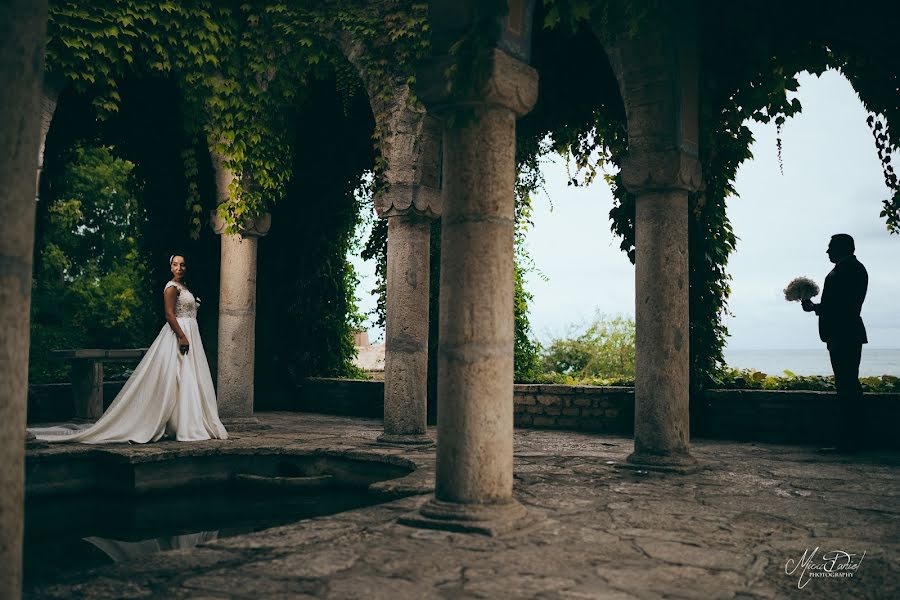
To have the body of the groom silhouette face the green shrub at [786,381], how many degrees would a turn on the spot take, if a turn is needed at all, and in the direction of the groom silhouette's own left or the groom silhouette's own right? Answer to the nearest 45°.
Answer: approximately 90° to the groom silhouette's own right

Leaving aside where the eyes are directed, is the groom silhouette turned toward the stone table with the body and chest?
yes

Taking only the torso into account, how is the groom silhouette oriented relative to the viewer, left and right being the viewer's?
facing to the left of the viewer

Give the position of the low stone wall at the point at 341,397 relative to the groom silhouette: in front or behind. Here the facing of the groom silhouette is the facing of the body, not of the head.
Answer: in front

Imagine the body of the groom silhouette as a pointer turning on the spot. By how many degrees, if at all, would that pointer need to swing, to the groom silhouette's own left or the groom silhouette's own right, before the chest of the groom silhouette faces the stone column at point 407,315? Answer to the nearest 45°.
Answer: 0° — they already face it

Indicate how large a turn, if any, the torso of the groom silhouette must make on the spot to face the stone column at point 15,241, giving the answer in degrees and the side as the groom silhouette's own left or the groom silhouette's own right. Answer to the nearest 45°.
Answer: approximately 90° to the groom silhouette's own left

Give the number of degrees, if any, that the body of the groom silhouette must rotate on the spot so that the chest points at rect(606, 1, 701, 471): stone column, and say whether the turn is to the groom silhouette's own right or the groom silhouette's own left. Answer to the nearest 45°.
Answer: approximately 45° to the groom silhouette's own left

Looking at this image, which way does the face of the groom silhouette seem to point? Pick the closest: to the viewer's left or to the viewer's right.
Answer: to the viewer's left

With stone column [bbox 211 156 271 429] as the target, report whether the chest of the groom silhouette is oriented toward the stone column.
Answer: yes
